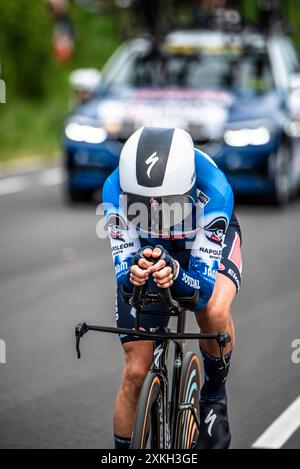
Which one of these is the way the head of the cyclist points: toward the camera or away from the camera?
toward the camera

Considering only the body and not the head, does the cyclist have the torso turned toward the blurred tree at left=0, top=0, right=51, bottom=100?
no

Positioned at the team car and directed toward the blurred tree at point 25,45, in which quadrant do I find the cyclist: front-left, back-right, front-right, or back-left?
back-left

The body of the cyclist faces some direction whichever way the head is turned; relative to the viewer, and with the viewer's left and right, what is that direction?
facing the viewer

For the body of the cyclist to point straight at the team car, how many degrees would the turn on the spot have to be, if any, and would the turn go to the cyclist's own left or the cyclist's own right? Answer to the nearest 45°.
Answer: approximately 180°

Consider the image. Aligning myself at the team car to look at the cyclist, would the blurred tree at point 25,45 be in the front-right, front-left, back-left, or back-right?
back-right
